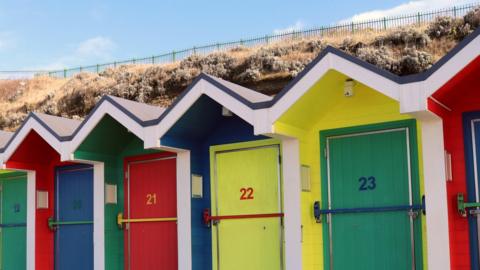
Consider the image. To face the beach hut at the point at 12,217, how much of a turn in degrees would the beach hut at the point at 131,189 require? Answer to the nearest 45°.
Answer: approximately 90° to its right

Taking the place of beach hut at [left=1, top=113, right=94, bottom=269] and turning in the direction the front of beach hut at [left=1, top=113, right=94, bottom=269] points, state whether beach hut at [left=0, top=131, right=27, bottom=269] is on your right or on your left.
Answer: on your right

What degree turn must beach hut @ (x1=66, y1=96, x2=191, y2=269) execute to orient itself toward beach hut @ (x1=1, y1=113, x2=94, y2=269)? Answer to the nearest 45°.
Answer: approximately 90° to its right

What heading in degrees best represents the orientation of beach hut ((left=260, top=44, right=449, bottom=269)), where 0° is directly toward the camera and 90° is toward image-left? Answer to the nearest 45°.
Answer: approximately 45°

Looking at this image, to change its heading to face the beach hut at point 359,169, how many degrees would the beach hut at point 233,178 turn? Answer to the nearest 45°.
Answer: approximately 90° to its left

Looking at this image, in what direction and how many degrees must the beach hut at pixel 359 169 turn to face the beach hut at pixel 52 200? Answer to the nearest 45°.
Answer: approximately 90° to its right

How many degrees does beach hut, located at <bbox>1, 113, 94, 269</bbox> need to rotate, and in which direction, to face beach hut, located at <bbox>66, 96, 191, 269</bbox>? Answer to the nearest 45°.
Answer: approximately 90° to its left

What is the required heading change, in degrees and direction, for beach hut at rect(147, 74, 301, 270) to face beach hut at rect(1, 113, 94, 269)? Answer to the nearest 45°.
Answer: approximately 90° to its right

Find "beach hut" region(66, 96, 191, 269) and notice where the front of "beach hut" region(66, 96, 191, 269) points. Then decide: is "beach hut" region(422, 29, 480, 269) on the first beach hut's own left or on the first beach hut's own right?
on the first beach hut's own left
